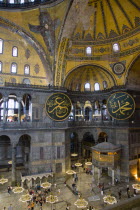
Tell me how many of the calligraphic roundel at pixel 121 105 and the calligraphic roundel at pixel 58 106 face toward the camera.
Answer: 2

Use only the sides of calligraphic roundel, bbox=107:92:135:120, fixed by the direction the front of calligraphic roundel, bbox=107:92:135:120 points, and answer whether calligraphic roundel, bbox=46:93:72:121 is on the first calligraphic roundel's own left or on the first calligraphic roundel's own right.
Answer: on the first calligraphic roundel's own right

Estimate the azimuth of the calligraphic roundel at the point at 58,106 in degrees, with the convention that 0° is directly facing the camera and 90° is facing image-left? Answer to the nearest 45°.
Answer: approximately 0°

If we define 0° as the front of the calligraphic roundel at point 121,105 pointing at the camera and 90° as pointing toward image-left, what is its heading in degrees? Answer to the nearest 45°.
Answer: approximately 0°

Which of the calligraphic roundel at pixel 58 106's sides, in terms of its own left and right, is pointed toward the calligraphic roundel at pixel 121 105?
left
